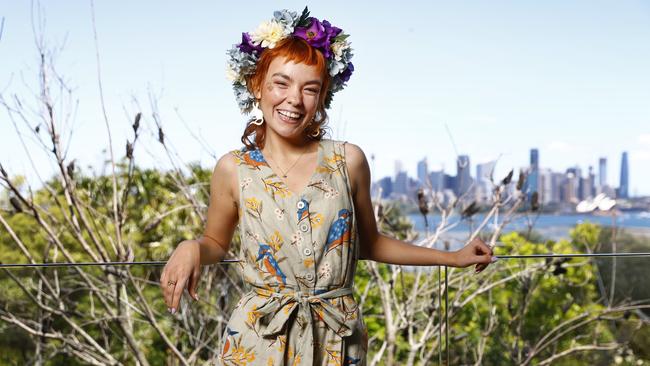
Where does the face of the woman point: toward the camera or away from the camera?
toward the camera

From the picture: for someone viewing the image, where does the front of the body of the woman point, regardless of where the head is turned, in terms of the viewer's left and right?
facing the viewer

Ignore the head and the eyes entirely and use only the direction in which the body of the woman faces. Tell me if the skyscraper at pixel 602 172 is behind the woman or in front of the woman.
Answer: behind
